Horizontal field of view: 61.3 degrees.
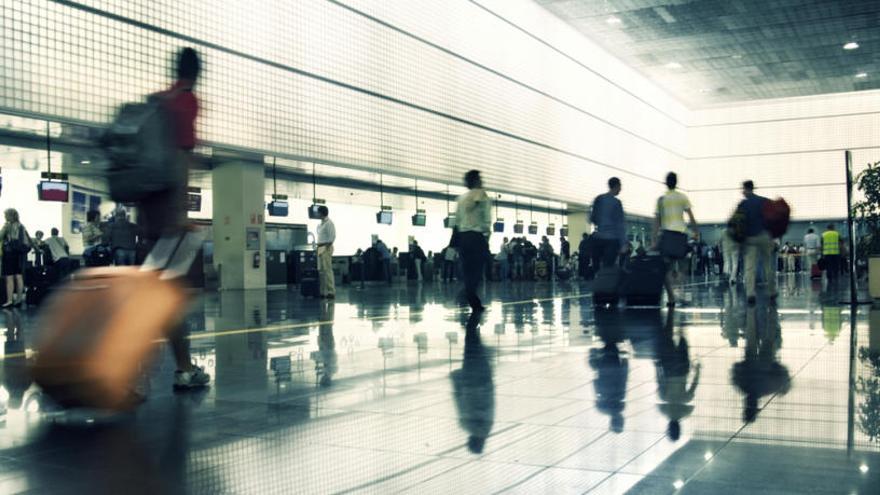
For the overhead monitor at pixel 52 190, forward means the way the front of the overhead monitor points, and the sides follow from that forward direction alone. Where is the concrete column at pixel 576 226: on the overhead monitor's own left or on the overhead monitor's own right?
on the overhead monitor's own left

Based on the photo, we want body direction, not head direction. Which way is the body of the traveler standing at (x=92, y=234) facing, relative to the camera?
away from the camera

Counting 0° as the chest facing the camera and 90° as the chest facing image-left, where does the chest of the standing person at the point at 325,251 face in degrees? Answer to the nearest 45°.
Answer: approximately 90°

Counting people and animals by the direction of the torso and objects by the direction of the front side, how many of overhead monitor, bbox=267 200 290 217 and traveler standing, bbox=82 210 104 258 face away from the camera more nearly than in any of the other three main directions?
1

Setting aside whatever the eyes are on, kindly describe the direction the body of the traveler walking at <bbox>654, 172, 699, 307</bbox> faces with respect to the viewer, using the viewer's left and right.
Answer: facing away from the viewer
